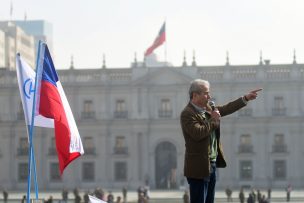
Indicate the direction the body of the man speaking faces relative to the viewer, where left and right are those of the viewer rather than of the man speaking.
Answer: facing the viewer and to the right of the viewer
